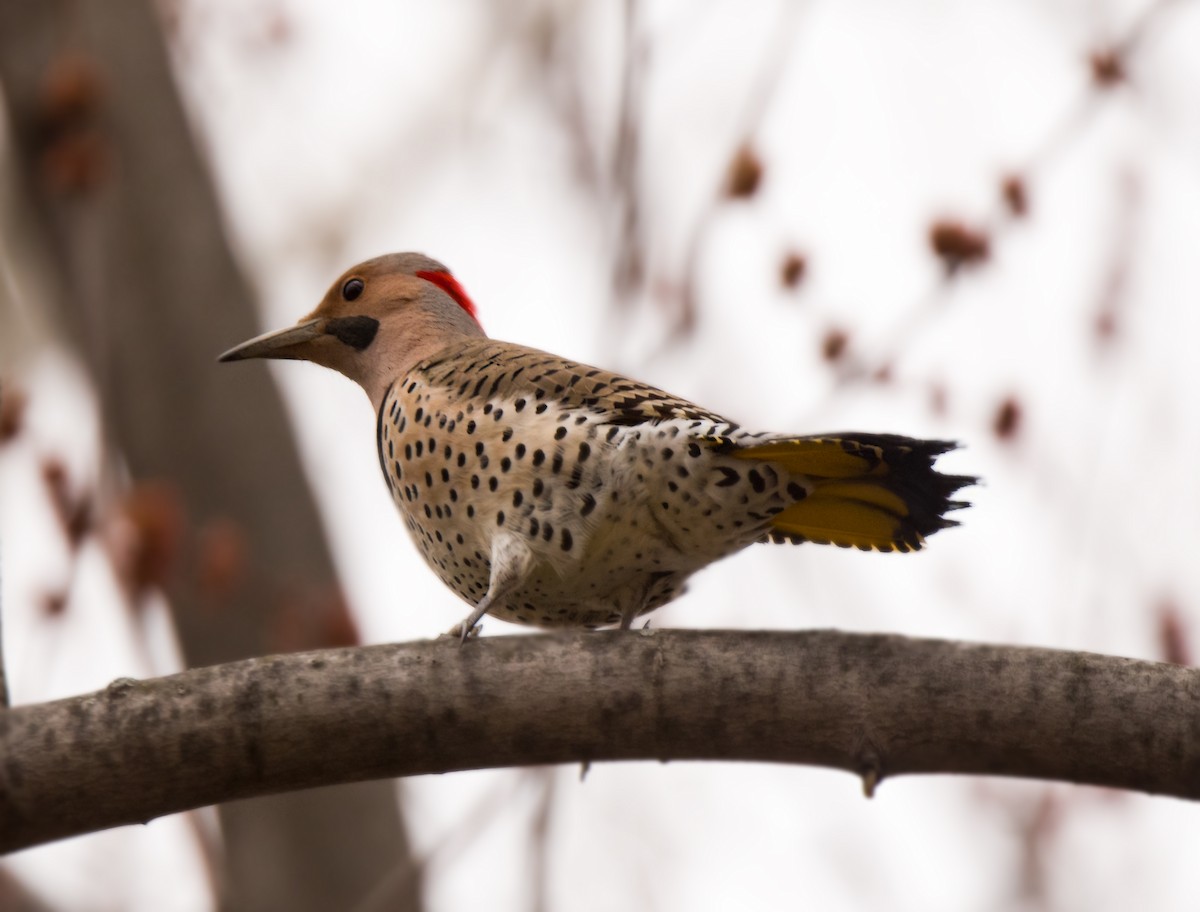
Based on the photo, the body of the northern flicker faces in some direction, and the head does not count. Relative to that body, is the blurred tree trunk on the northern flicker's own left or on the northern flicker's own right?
on the northern flicker's own right

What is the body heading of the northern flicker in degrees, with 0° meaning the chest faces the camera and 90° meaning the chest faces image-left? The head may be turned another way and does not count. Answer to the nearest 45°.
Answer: approximately 90°
